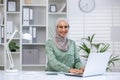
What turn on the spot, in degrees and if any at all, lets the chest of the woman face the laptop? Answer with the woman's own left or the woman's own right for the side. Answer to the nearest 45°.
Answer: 0° — they already face it

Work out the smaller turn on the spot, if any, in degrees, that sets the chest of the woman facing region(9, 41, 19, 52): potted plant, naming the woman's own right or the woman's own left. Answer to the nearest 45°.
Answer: approximately 180°

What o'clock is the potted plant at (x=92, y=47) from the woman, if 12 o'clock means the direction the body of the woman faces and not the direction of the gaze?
The potted plant is roughly at 8 o'clock from the woman.

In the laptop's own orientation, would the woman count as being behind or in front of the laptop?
in front

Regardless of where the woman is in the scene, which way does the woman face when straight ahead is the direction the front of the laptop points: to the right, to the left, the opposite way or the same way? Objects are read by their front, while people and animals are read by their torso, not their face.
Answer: the opposite way

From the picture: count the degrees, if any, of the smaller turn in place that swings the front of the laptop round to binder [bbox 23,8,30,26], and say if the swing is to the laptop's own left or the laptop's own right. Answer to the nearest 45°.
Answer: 0° — it already faces it

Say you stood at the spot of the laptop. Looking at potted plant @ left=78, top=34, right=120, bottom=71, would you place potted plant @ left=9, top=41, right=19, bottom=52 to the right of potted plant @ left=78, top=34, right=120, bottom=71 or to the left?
left

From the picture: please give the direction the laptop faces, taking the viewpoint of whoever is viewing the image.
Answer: facing away from the viewer and to the left of the viewer

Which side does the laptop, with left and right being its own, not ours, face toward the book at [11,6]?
front

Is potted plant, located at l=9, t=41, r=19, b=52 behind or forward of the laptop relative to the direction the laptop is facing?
forward
